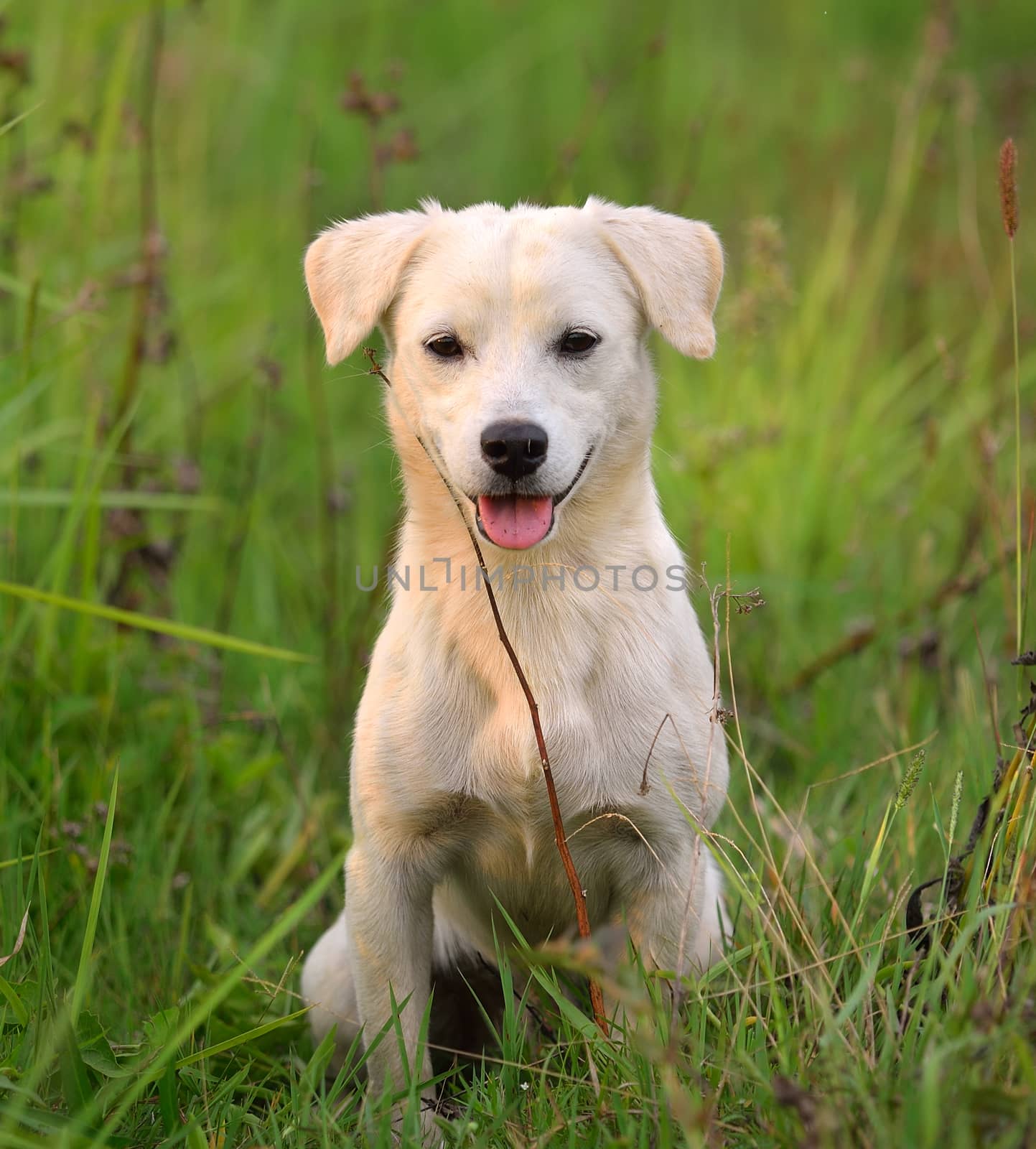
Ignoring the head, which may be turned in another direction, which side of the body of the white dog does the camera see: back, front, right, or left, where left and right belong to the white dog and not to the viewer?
front

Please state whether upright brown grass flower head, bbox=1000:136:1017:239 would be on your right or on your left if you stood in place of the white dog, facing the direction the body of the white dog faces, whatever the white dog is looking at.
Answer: on your left
